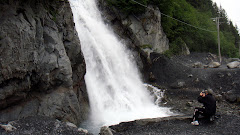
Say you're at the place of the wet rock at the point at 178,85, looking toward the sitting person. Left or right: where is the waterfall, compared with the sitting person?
right

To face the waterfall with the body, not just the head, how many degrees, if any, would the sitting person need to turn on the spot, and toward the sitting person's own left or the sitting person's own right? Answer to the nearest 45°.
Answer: approximately 45° to the sitting person's own right

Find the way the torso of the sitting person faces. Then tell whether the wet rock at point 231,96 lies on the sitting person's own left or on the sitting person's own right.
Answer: on the sitting person's own right

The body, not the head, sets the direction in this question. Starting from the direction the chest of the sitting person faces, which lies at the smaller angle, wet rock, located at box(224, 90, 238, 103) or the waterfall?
the waterfall

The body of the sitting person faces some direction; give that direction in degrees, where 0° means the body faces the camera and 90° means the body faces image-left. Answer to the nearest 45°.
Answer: approximately 90°

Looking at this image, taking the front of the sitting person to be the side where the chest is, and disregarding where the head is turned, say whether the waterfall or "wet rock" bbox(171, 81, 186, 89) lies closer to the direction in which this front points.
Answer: the waterfall

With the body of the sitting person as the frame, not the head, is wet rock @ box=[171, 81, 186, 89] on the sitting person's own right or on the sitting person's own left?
on the sitting person's own right
